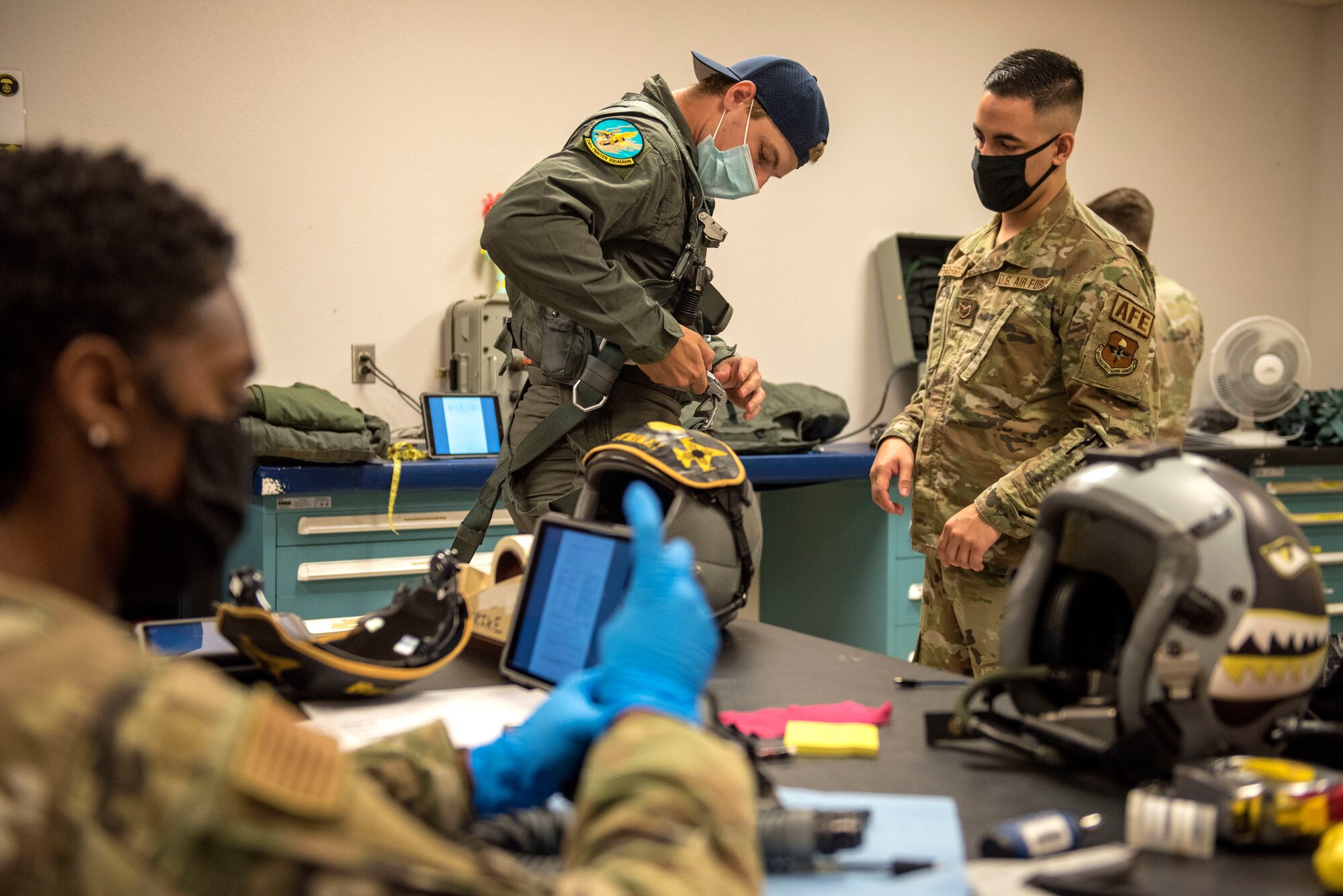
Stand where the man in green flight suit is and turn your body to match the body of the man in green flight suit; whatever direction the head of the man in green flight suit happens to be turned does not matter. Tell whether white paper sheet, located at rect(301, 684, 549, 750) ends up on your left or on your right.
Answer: on your right

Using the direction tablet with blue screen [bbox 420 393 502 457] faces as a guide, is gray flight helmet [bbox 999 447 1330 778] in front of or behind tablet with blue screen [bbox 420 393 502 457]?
in front

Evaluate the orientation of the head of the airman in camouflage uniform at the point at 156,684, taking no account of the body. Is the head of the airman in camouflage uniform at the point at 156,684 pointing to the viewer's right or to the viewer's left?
to the viewer's right

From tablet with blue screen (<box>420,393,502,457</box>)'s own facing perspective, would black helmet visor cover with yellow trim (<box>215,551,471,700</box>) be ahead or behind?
ahead

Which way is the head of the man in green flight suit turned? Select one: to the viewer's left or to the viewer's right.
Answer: to the viewer's right

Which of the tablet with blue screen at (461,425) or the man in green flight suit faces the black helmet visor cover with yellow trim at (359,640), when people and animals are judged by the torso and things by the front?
the tablet with blue screen

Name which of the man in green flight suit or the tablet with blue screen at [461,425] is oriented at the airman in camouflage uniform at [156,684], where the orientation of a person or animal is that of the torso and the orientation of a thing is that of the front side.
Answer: the tablet with blue screen

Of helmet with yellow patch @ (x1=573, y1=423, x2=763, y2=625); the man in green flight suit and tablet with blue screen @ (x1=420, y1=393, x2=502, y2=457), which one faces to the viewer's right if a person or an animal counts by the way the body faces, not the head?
the man in green flight suit

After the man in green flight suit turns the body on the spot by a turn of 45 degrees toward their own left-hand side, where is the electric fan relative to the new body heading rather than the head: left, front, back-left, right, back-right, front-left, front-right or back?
front
